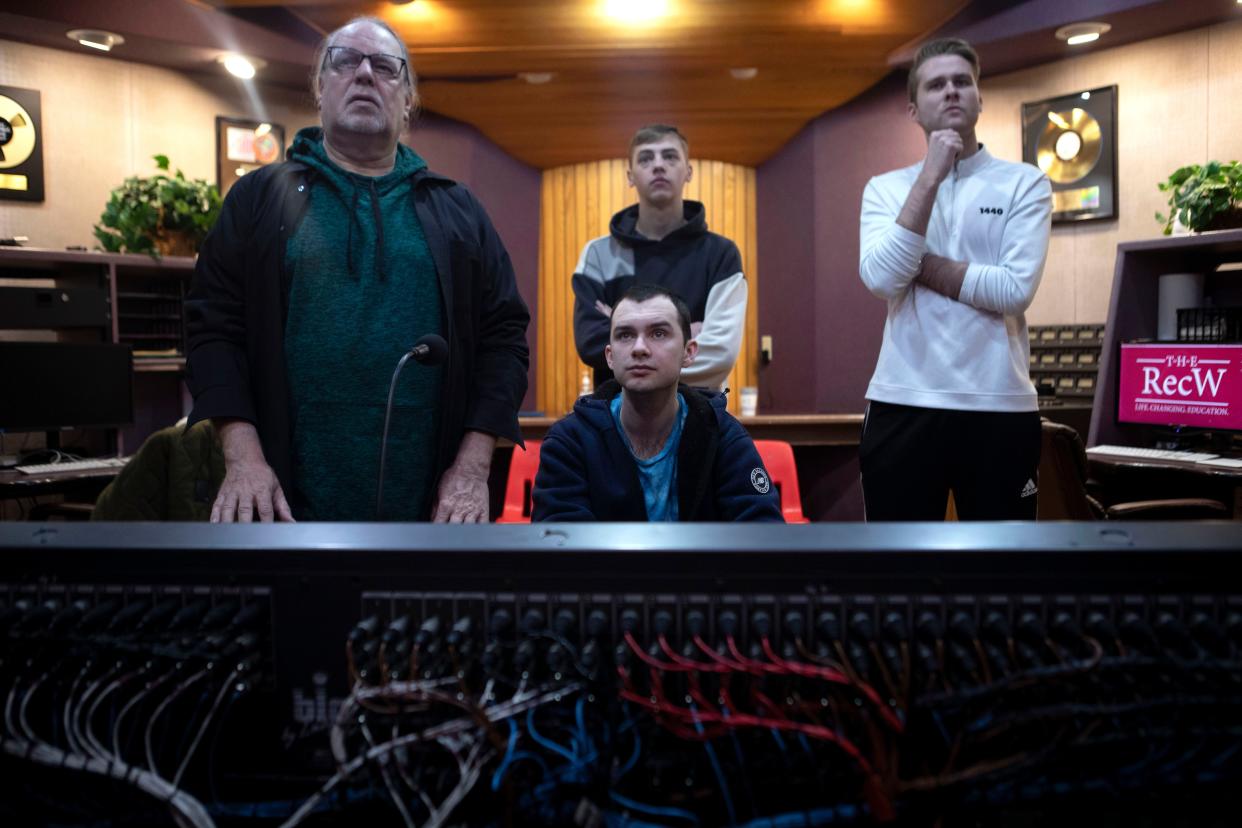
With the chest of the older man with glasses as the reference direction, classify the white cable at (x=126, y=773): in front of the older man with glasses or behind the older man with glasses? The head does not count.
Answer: in front

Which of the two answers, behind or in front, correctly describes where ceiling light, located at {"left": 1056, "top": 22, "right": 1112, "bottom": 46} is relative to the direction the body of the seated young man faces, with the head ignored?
behind

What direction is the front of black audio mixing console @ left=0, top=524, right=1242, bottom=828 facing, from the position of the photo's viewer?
facing away from the viewer

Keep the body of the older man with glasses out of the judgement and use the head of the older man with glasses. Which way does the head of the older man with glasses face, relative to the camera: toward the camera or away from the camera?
toward the camera

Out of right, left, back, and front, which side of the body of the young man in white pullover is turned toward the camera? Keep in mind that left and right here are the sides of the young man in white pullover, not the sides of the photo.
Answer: front

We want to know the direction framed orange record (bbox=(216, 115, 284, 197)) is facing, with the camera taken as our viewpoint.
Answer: facing the viewer and to the right of the viewer

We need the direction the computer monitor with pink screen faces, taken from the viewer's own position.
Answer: facing the viewer and to the left of the viewer

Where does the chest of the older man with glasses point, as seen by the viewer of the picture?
toward the camera

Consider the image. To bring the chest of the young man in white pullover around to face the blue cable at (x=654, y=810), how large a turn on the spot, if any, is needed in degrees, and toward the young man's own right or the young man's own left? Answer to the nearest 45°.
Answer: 0° — they already face it

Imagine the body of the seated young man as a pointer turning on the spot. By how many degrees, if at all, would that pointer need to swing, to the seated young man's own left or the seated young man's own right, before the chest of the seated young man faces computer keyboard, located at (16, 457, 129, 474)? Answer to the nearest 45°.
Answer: approximately 135° to the seated young man's own right
